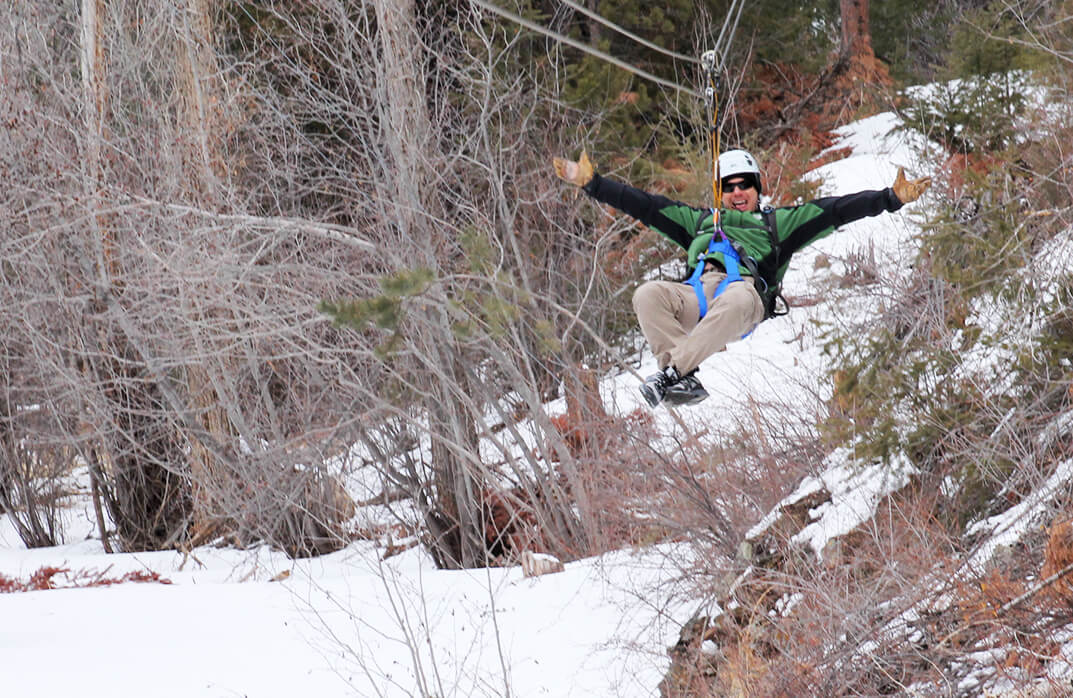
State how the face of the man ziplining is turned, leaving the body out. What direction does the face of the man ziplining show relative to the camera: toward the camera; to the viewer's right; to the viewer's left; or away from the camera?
toward the camera

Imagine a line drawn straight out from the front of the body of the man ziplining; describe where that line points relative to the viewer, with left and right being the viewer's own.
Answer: facing the viewer and to the left of the viewer

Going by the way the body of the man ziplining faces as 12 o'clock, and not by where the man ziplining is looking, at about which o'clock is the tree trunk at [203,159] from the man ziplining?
The tree trunk is roughly at 3 o'clock from the man ziplining.

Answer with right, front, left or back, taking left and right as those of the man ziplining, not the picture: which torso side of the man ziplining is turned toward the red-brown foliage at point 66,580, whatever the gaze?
right
